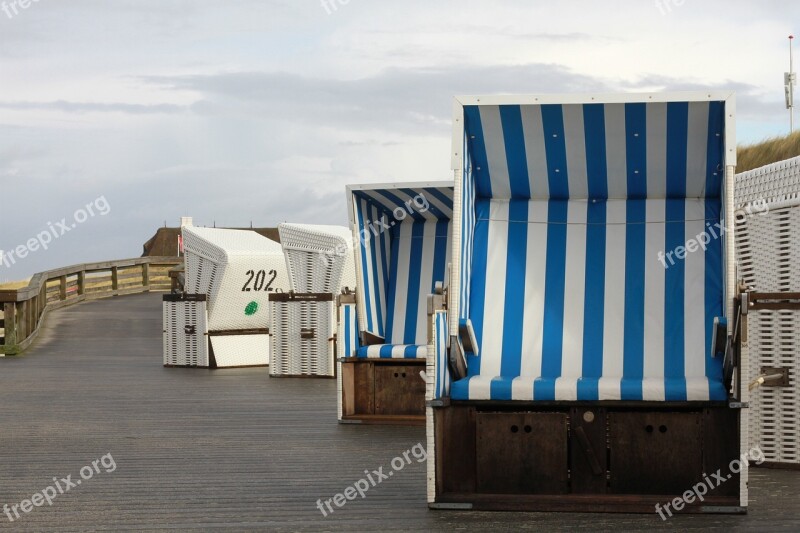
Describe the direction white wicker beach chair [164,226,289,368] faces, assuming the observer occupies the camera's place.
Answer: facing away from the viewer and to the left of the viewer

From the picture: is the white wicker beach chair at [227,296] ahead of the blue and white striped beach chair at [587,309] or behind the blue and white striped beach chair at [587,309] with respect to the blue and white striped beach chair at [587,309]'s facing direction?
behind

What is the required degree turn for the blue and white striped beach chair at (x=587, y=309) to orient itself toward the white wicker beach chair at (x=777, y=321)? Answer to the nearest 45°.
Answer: approximately 135° to its left
